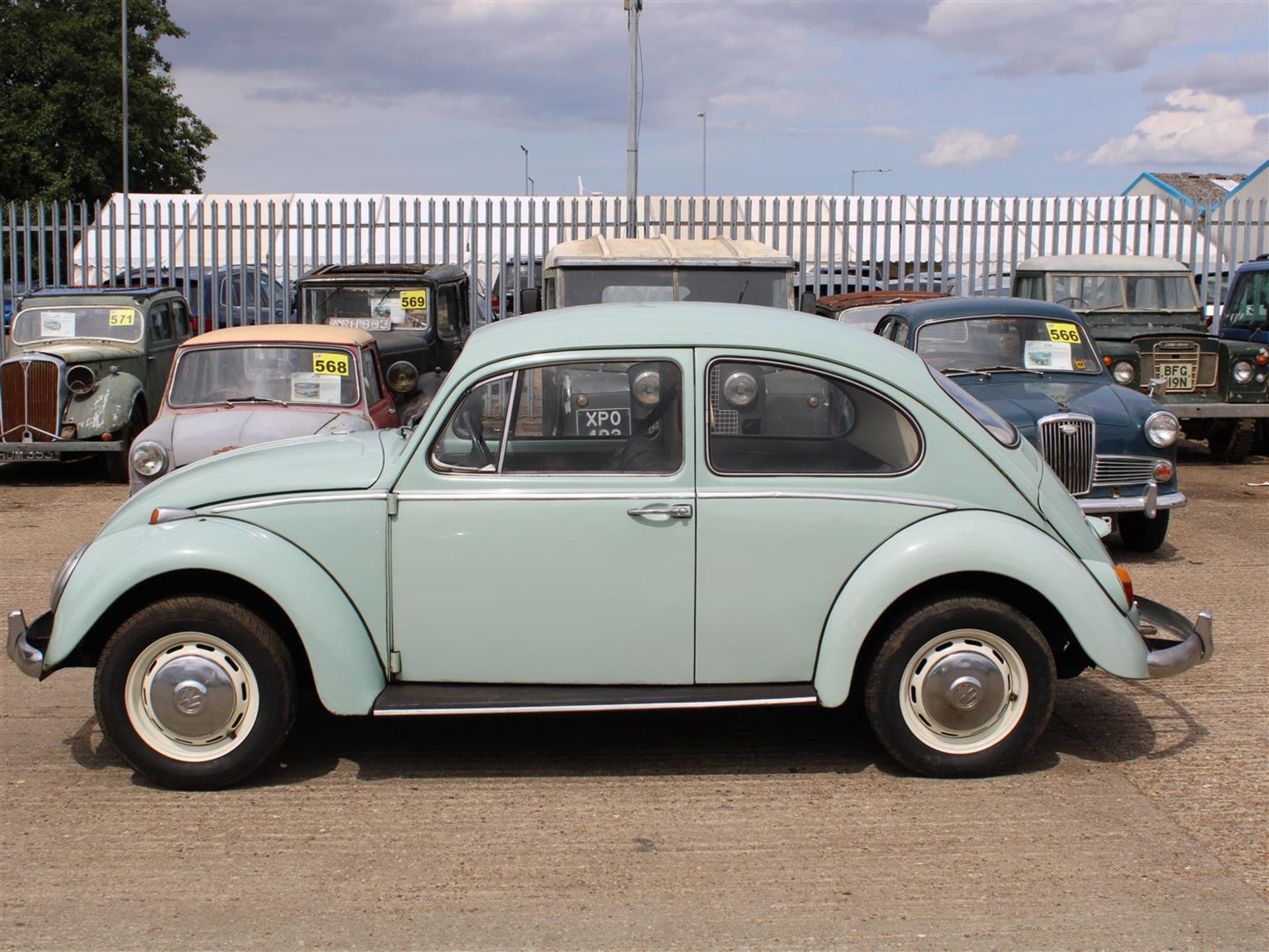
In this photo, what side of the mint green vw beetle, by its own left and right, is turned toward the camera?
left

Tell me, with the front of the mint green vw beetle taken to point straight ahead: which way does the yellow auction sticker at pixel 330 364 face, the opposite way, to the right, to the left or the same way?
to the left

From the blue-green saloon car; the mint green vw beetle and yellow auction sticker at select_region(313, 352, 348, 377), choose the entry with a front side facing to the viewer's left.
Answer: the mint green vw beetle

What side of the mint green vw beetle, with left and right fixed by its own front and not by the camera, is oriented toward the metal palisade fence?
right

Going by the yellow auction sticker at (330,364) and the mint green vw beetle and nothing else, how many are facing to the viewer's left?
1

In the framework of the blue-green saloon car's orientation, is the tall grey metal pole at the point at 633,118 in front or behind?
behind

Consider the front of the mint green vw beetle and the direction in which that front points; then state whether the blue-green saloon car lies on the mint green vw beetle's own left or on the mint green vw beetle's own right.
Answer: on the mint green vw beetle's own right

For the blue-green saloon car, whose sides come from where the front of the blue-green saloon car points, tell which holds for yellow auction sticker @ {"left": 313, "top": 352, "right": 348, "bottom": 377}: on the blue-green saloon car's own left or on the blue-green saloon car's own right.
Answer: on the blue-green saloon car's own right

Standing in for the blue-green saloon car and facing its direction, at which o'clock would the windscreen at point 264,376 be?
The windscreen is roughly at 4 o'clock from the blue-green saloon car.
